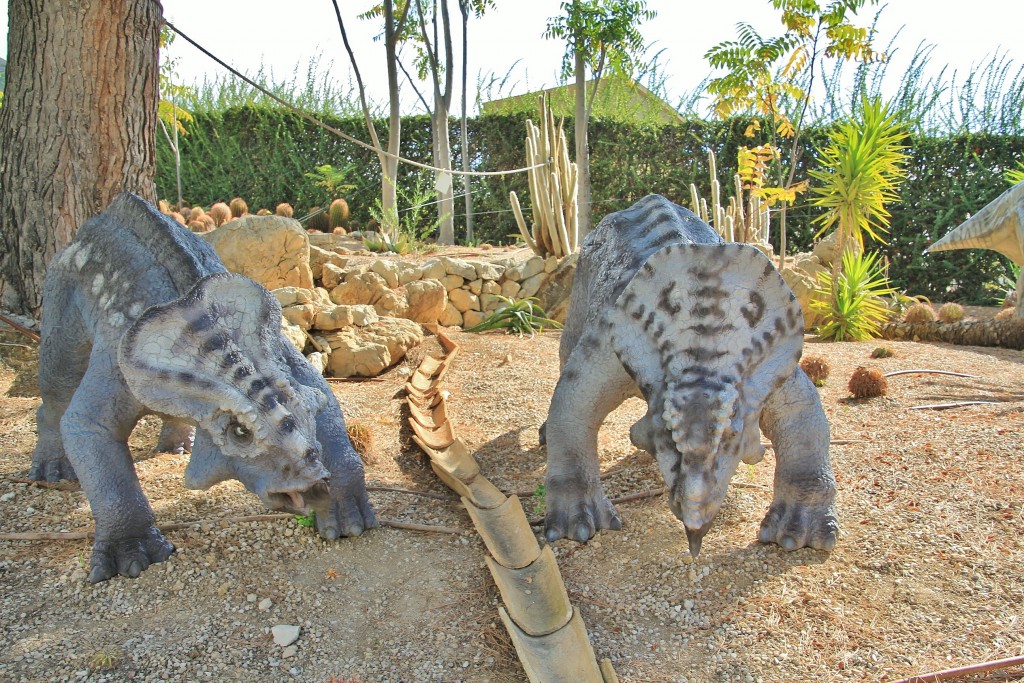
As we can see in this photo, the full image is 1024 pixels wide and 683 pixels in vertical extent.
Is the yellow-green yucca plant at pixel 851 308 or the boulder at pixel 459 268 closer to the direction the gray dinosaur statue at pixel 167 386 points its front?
the yellow-green yucca plant

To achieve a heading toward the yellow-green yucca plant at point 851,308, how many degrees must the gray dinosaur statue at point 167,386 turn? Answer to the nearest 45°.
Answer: approximately 90° to its left

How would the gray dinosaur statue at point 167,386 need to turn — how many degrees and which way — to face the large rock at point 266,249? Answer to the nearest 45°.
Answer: approximately 135° to its left

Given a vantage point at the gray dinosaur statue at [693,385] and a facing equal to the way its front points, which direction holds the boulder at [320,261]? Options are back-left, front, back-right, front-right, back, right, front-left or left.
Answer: back-right

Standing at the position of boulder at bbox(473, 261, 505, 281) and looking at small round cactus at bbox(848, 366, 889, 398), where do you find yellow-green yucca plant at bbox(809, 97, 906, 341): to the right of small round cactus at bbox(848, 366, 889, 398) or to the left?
left

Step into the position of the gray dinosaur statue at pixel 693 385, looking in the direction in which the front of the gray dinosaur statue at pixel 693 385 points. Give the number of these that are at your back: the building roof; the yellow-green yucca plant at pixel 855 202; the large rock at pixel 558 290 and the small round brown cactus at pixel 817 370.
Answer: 4

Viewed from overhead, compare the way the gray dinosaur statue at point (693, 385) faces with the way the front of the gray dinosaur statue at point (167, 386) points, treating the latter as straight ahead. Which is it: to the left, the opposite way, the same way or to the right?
to the right

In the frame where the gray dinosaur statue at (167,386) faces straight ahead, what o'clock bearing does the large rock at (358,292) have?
The large rock is roughly at 8 o'clock from the gray dinosaur statue.

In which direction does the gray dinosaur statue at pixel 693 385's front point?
toward the camera

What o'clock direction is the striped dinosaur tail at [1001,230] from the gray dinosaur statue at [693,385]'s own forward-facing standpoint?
The striped dinosaur tail is roughly at 7 o'clock from the gray dinosaur statue.

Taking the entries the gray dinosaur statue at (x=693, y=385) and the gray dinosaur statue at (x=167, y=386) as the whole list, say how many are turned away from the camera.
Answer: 0

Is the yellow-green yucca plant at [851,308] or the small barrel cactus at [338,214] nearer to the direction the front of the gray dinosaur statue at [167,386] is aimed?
the yellow-green yucca plant

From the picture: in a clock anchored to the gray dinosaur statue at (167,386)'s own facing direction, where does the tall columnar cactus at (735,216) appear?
The tall columnar cactus is roughly at 9 o'clock from the gray dinosaur statue.

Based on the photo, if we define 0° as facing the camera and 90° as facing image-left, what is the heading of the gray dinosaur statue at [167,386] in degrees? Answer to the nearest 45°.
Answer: approximately 315°

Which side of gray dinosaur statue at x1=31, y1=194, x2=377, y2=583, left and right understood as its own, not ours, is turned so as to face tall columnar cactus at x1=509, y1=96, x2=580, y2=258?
left
